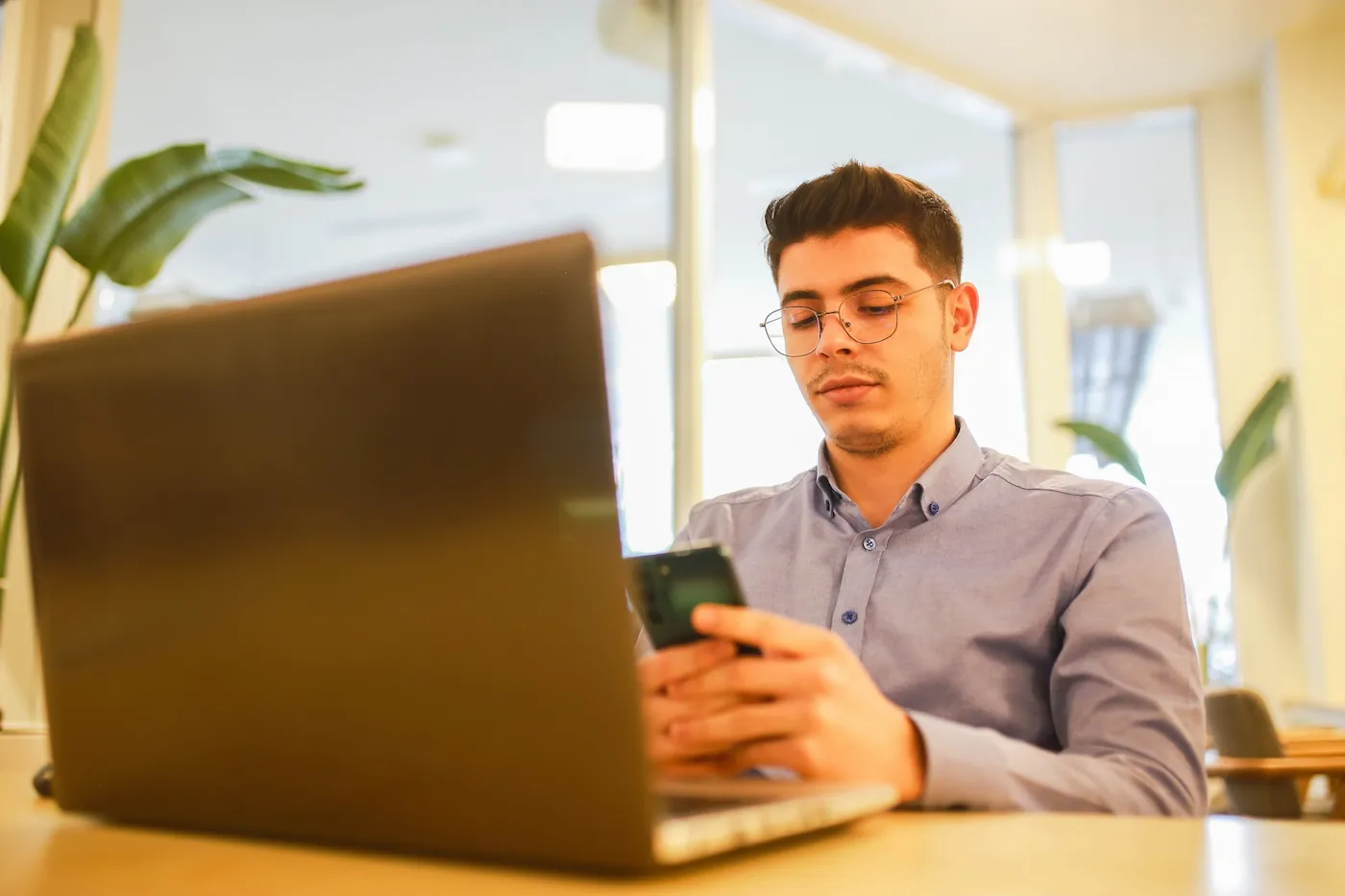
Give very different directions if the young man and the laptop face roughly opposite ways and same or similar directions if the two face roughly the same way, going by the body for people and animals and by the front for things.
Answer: very different directions

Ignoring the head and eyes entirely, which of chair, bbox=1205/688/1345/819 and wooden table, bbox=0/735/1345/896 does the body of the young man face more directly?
the wooden table

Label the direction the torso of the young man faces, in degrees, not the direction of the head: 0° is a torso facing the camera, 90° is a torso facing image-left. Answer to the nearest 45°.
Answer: approximately 45°

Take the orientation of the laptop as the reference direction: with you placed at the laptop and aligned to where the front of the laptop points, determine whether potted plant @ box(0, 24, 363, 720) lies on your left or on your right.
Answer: on your left

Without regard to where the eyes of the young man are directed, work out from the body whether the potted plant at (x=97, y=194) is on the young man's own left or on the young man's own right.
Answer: on the young man's own right

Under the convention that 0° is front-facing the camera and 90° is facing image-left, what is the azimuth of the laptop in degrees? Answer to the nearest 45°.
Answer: approximately 225°

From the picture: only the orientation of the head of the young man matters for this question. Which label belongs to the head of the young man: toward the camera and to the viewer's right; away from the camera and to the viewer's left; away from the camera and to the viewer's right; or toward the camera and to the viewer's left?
toward the camera and to the viewer's left

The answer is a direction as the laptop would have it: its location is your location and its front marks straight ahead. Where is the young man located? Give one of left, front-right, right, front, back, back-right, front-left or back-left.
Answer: front
